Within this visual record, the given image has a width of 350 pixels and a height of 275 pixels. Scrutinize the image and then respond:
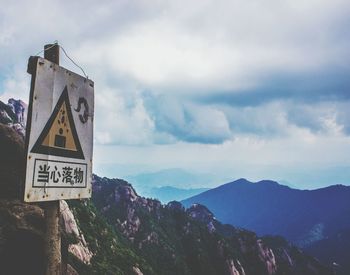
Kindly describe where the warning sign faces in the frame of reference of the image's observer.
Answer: facing the viewer and to the right of the viewer
